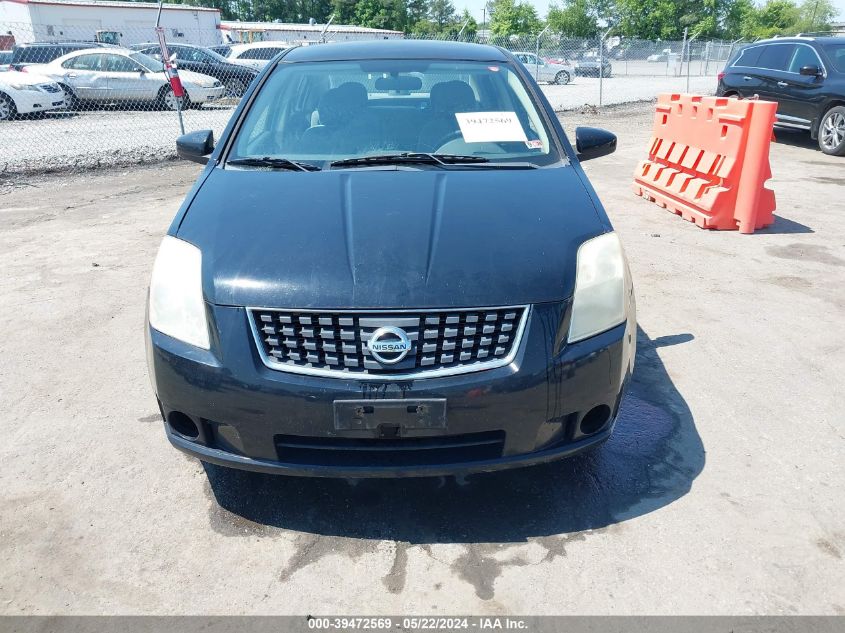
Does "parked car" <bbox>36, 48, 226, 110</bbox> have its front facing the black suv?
yes

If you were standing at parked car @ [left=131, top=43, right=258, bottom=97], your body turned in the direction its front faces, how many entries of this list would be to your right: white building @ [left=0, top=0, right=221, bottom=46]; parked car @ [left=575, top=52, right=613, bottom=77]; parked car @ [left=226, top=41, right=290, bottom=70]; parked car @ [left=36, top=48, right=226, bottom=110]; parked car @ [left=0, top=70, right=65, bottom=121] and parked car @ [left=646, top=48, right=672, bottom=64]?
2

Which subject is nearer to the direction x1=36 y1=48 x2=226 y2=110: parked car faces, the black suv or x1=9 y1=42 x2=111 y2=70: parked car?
the black suv

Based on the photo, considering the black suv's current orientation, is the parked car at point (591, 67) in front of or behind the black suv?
behind

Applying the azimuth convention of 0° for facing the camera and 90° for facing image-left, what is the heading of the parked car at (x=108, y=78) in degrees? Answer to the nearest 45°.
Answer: approximately 315°

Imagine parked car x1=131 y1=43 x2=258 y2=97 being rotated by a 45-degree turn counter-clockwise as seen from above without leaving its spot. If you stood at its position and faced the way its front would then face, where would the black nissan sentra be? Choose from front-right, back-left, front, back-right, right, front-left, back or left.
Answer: right

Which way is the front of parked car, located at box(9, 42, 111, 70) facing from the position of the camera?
facing to the right of the viewer

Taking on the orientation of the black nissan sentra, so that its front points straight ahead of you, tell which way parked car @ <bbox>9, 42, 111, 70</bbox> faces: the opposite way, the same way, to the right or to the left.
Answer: to the left

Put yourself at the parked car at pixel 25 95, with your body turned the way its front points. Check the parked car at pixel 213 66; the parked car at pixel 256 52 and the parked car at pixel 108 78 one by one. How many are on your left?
3

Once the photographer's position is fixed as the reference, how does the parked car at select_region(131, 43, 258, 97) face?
facing the viewer and to the right of the viewer

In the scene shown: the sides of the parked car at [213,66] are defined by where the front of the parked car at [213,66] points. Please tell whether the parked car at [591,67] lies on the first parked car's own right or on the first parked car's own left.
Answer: on the first parked car's own left

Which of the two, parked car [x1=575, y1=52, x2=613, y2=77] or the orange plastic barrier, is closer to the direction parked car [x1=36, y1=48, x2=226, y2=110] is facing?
the orange plastic barrier

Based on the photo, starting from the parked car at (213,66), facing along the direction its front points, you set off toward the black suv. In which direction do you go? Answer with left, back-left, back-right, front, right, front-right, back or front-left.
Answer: front

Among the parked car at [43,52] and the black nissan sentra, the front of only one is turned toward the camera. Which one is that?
the black nissan sentra

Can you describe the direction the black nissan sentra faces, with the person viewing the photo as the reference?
facing the viewer

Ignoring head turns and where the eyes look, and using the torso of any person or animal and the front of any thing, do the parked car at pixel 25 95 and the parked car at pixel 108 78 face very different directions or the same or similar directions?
same or similar directions

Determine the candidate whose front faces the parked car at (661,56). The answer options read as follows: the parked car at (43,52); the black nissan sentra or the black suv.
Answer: the parked car at (43,52)
